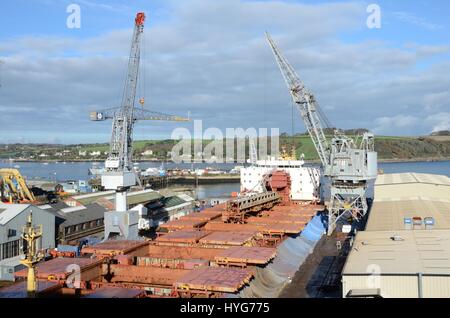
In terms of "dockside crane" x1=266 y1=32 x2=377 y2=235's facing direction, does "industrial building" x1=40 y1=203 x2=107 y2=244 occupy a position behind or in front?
in front

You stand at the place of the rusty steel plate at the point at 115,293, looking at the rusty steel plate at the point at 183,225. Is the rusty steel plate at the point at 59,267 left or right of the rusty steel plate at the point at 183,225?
left

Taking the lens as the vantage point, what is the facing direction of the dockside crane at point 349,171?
facing to the left of the viewer

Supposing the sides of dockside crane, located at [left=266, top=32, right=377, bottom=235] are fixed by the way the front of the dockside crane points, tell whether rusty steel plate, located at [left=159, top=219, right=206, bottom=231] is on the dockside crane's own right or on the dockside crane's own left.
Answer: on the dockside crane's own left

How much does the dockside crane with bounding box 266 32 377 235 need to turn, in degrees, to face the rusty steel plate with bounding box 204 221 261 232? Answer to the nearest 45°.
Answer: approximately 45° to its left

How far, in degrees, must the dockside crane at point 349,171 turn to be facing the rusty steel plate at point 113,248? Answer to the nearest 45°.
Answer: approximately 45° to its left

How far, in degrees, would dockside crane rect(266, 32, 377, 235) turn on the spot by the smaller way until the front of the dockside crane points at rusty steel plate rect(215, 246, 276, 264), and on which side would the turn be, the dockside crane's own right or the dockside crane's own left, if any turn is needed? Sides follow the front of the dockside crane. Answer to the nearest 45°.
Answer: approximately 90° to the dockside crane's own left

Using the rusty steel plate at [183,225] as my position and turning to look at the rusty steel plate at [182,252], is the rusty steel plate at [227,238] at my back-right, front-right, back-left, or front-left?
front-left

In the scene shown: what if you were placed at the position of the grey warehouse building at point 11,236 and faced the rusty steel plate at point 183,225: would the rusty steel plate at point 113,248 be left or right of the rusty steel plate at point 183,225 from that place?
right

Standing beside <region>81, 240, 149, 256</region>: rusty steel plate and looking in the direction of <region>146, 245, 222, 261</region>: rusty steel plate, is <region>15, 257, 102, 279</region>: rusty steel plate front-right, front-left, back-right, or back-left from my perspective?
back-right

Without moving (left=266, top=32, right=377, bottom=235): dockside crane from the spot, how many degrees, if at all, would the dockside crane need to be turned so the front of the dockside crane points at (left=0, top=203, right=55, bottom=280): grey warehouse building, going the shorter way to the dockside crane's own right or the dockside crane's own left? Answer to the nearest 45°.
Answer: approximately 45° to the dockside crane's own left

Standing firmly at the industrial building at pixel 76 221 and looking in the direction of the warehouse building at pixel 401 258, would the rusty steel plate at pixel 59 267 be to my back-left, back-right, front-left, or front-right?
front-right

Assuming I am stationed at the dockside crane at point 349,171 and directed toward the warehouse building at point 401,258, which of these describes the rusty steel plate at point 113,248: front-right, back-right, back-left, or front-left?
front-right

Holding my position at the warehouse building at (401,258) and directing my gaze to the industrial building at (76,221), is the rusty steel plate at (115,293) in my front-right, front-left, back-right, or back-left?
front-left

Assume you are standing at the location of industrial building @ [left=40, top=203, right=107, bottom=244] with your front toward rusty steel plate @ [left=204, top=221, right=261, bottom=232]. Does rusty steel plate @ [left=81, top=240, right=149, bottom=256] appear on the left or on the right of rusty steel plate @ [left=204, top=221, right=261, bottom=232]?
right

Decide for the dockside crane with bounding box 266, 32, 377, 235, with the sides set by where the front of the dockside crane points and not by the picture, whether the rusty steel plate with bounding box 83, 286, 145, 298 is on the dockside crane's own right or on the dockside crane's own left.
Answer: on the dockside crane's own left
